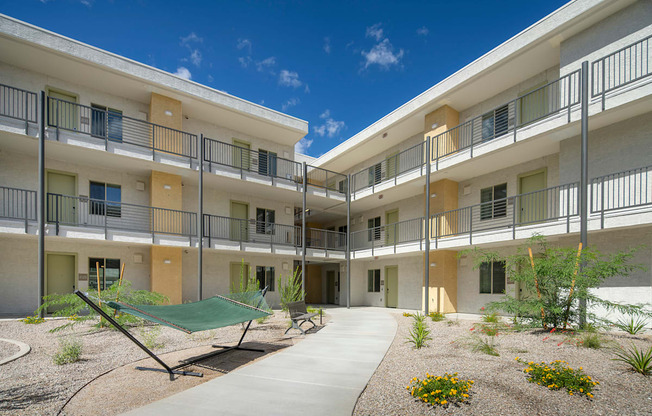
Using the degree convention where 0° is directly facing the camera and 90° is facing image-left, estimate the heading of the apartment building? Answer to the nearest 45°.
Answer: approximately 0°

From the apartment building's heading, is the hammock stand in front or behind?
in front

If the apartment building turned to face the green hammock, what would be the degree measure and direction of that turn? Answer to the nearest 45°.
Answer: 0° — it already faces it
